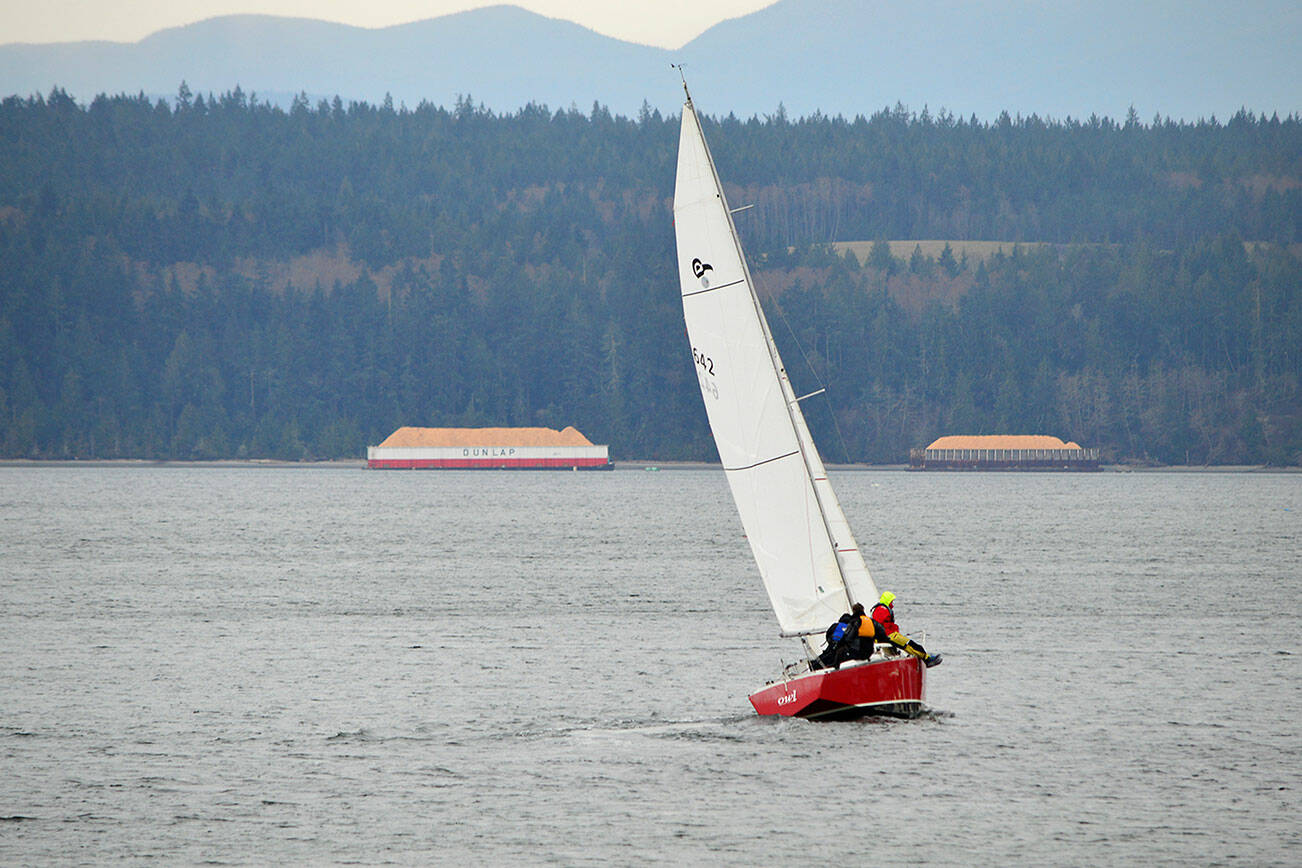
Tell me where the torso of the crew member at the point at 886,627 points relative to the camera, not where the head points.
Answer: to the viewer's right

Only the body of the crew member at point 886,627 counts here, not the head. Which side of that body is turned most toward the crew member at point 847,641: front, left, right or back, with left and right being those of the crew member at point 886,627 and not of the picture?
back

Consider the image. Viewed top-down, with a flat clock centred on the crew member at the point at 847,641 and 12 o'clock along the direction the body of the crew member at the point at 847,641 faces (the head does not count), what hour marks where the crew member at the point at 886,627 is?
the crew member at the point at 886,627 is roughly at 1 o'clock from the crew member at the point at 847,641.

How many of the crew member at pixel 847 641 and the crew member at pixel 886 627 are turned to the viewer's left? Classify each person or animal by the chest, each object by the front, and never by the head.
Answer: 0
